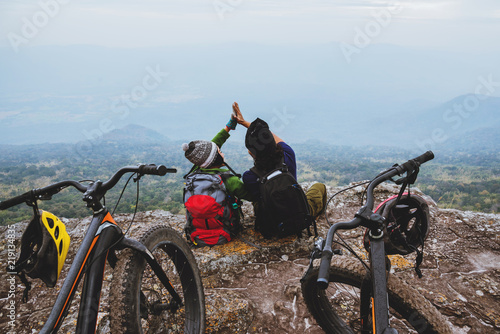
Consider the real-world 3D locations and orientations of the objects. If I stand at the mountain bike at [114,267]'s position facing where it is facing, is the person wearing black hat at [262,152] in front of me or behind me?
in front

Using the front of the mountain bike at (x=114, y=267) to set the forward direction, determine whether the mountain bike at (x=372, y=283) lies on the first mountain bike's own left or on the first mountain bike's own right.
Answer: on the first mountain bike's own right

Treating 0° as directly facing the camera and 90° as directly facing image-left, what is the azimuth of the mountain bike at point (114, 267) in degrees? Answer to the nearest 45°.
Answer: approximately 225°

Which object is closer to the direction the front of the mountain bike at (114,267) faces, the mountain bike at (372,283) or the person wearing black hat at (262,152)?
the person wearing black hat

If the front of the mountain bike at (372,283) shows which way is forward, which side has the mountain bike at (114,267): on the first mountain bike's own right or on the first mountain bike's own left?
on the first mountain bike's own left

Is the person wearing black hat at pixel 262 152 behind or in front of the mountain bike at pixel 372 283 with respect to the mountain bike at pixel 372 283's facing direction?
in front

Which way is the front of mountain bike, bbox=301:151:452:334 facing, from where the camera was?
facing away from the viewer and to the left of the viewer
